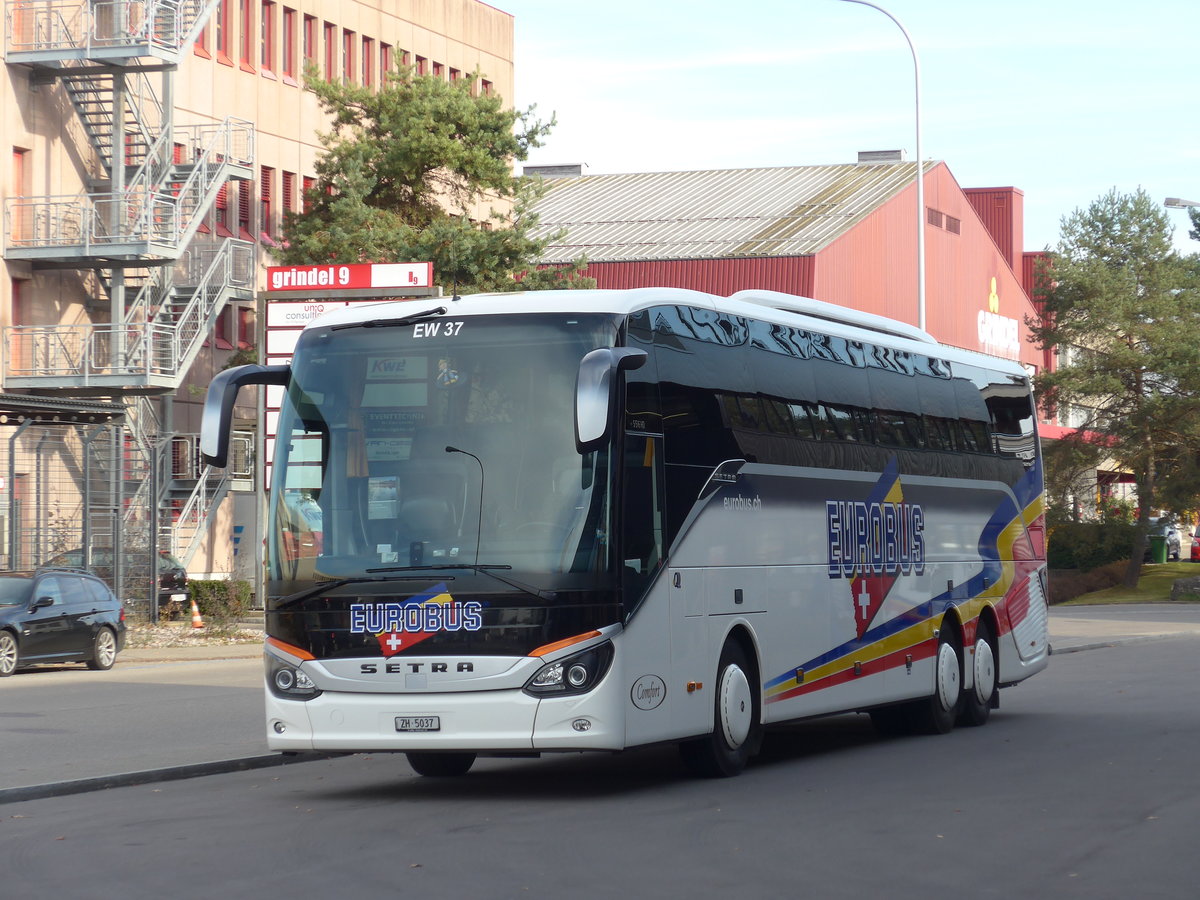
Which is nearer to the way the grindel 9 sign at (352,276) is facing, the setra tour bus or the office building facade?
the setra tour bus

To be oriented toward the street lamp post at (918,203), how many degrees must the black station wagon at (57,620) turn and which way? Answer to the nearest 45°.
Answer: approximately 180°

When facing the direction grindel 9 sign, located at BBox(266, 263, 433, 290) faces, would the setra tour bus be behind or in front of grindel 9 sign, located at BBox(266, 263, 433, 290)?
in front

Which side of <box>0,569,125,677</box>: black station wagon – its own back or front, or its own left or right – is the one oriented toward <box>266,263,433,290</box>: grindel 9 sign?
back

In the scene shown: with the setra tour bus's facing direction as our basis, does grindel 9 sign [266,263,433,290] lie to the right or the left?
on its right

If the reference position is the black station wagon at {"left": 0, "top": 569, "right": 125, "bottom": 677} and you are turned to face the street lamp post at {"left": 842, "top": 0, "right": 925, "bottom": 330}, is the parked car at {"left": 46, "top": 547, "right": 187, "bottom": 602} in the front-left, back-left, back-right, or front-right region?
front-left

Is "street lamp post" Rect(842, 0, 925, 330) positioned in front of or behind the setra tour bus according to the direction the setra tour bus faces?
behind

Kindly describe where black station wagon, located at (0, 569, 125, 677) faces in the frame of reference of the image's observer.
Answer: facing the viewer and to the left of the viewer

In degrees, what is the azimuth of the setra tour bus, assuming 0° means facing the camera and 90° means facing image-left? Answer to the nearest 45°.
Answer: approximately 45°

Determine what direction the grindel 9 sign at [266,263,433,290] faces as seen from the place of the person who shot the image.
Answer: facing the viewer
